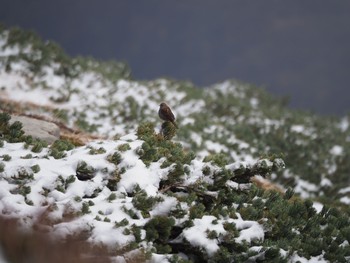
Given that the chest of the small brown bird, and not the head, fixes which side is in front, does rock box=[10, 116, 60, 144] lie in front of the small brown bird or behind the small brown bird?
in front
